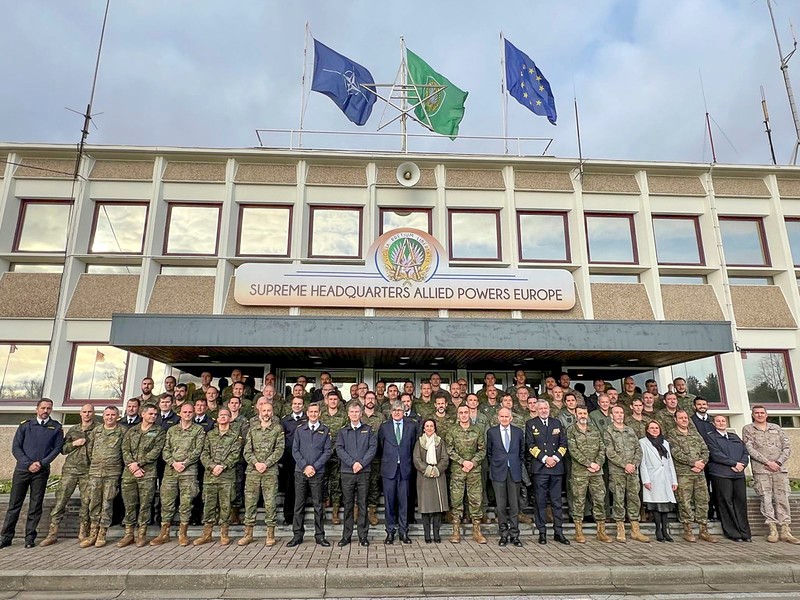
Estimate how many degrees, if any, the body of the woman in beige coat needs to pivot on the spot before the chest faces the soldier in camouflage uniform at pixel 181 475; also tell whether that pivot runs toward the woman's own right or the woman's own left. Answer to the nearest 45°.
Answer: approximately 90° to the woman's own right

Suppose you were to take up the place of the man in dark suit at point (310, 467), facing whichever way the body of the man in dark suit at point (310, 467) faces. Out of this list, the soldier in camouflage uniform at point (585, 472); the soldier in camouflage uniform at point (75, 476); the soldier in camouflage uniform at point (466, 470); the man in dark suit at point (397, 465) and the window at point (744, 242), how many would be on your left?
4

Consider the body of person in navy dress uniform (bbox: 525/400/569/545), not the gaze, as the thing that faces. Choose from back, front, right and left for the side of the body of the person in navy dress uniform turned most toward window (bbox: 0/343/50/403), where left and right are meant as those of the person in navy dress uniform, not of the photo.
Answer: right

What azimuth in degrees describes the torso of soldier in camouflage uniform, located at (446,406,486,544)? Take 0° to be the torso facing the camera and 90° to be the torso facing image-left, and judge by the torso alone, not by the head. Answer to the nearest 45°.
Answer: approximately 0°

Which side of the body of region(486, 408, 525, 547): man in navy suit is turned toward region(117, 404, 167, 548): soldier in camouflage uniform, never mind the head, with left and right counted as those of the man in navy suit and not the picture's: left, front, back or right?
right

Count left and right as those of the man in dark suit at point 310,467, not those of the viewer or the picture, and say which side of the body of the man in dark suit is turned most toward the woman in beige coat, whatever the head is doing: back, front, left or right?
left

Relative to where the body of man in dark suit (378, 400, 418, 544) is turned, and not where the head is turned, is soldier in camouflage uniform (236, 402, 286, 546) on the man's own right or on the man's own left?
on the man's own right
